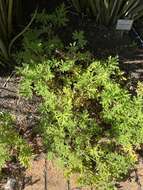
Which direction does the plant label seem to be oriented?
toward the camera

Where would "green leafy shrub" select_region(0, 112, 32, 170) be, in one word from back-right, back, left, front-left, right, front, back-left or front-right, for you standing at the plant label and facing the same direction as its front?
front-right
